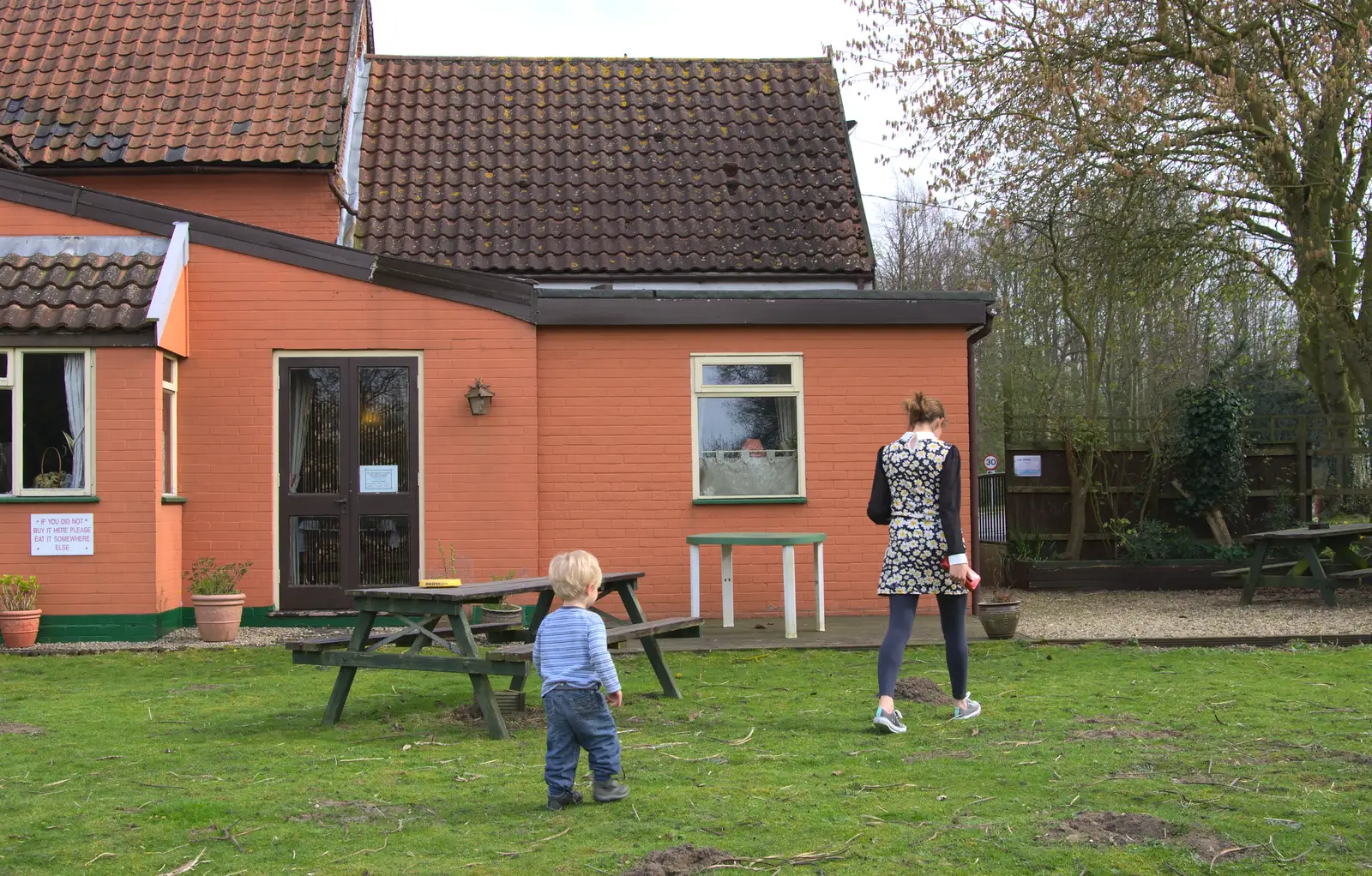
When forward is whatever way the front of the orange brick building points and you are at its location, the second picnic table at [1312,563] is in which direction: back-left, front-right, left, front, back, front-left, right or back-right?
left

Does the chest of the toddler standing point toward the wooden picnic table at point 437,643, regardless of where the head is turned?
no

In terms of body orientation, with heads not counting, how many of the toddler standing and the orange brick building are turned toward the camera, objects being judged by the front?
1

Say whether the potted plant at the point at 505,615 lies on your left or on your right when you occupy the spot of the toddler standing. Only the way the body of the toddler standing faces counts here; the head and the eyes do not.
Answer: on your left

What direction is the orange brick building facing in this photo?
toward the camera

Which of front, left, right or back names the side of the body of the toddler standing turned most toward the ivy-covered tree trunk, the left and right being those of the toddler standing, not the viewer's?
front

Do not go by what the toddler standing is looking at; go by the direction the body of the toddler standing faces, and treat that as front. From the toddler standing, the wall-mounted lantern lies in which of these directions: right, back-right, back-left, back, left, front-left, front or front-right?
front-left

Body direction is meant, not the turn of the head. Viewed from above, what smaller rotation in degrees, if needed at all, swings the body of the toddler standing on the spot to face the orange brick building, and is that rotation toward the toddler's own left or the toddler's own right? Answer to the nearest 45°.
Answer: approximately 45° to the toddler's own left

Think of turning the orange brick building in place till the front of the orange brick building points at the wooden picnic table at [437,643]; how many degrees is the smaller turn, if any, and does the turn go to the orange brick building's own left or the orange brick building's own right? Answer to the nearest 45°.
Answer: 0° — it already faces it

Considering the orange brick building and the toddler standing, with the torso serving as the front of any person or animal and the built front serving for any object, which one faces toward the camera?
the orange brick building

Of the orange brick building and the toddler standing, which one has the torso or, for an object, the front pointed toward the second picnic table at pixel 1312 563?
the toddler standing

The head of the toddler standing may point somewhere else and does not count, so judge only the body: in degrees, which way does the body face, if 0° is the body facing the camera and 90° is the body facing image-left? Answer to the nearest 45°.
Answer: approximately 225°

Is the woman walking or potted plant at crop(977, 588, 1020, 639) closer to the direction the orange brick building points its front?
the woman walking

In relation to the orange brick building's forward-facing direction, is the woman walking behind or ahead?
ahead
